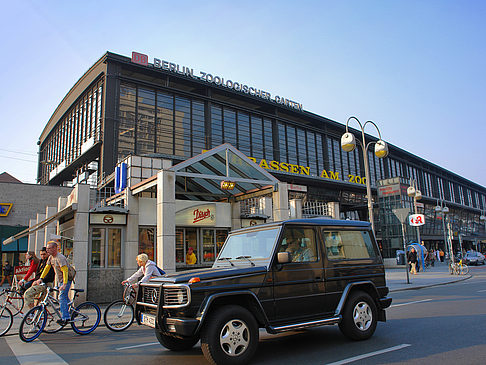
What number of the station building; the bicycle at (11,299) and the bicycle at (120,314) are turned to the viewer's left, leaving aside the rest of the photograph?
2

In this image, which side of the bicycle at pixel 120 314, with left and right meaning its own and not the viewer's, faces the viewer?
left

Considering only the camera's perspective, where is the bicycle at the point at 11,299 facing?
facing to the left of the viewer

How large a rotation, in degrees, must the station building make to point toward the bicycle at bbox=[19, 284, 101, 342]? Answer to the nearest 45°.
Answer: approximately 45° to its right

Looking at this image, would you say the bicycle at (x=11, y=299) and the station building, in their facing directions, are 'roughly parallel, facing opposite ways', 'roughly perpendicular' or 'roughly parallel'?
roughly perpendicular

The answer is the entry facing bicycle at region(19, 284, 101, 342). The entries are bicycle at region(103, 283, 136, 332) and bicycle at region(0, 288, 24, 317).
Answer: bicycle at region(103, 283, 136, 332)

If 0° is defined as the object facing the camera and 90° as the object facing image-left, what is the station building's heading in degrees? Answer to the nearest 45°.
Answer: approximately 315°
